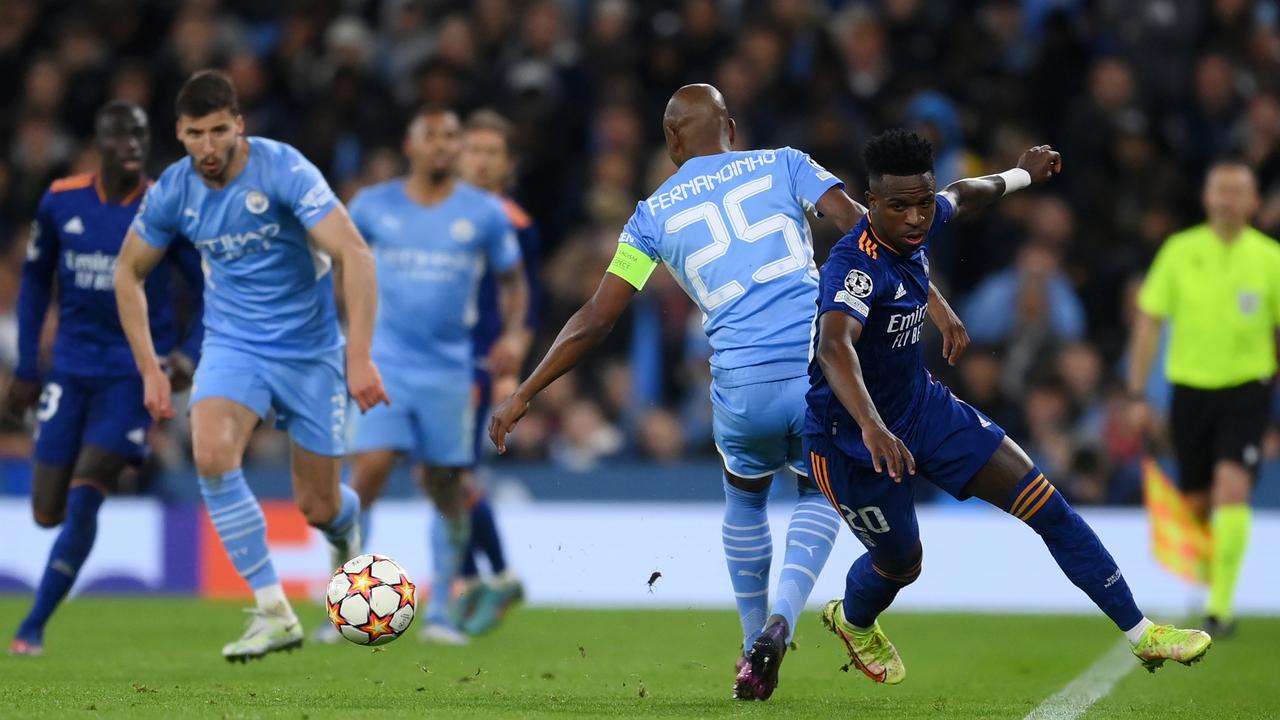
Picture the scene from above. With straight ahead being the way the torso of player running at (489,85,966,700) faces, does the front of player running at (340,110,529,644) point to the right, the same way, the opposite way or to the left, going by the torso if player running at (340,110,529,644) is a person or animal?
the opposite way

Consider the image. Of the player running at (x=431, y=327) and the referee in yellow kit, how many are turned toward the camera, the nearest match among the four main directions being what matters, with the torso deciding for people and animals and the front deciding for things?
2

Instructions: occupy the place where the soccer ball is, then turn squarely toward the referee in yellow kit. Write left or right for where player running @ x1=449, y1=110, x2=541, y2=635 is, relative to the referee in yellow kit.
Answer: left

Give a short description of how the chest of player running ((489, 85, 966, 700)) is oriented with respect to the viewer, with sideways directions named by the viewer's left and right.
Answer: facing away from the viewer

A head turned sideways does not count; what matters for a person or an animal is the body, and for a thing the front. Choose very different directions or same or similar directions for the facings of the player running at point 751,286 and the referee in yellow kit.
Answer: very different directions

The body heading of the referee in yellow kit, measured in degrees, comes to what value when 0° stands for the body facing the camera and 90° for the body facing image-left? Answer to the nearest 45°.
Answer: approximately 0°

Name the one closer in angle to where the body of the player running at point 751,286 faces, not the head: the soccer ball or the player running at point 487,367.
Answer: the player running

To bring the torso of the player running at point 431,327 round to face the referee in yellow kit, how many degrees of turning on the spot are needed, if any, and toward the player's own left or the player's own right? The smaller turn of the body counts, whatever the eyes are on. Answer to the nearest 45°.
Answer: approximately 90° to the player's own left
